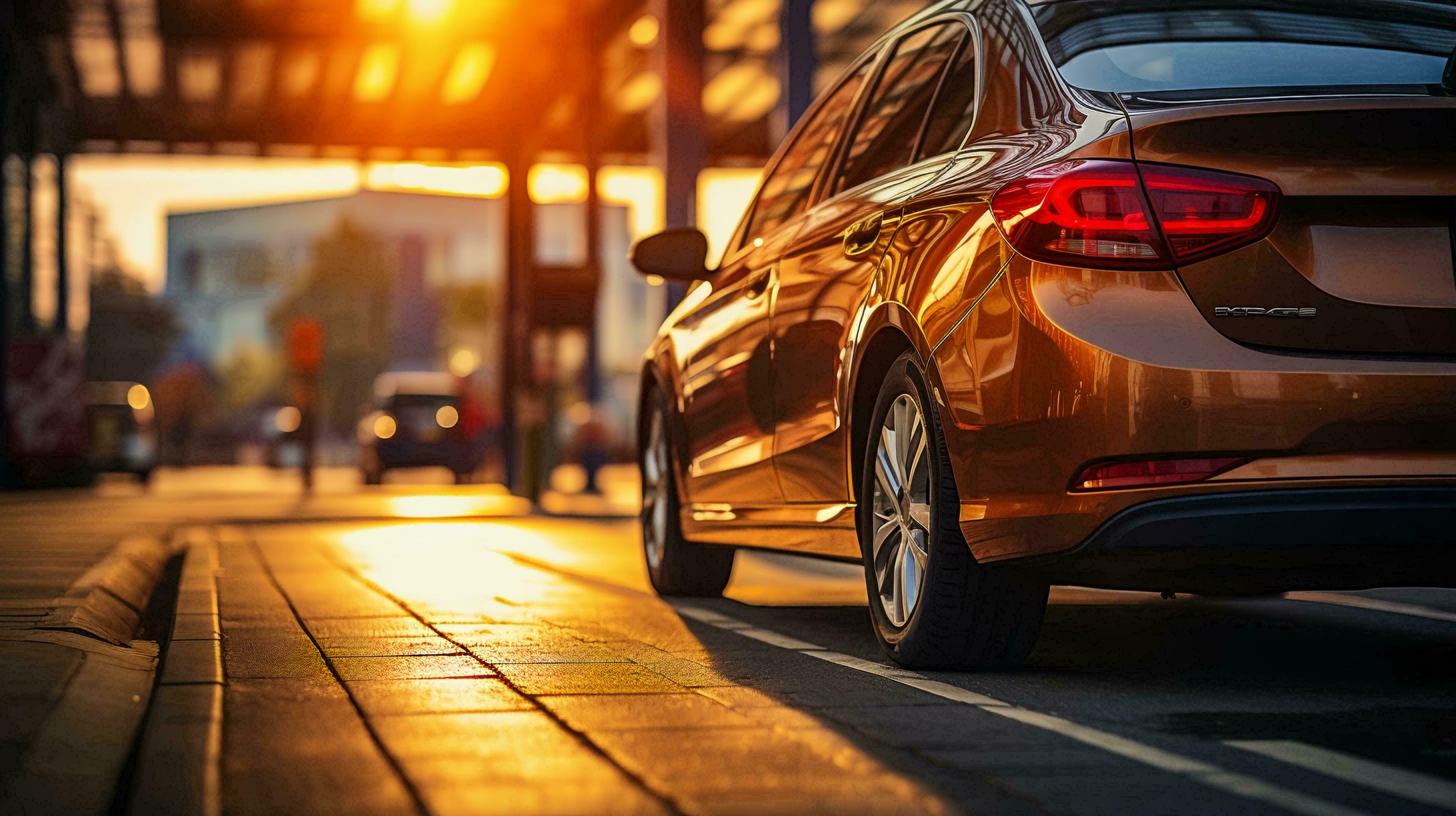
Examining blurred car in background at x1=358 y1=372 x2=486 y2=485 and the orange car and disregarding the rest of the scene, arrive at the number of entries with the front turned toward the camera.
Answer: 1

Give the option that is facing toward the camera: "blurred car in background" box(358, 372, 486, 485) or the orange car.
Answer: the blurred car in background

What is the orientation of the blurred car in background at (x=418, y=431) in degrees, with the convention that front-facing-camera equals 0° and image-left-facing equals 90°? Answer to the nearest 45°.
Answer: approximately 0°

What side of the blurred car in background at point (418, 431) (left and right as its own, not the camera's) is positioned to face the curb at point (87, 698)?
front

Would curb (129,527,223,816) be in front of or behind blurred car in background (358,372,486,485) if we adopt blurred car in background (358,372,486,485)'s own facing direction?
in front

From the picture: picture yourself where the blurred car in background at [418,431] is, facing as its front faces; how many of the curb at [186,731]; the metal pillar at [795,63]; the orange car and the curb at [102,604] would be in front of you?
4

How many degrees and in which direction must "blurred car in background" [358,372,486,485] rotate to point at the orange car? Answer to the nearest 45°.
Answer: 0° — it already faces it

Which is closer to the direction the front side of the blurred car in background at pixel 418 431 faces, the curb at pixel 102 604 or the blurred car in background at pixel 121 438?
the curb

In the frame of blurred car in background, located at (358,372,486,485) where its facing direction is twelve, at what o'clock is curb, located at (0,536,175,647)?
The curb is roughly at 12 o'clock from the blurred car in background.

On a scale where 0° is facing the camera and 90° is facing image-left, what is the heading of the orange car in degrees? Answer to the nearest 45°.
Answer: approximately 135°
